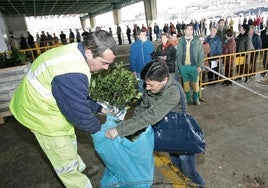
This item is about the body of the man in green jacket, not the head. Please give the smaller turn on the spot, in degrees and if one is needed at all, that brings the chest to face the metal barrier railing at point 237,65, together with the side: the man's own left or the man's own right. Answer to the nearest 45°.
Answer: approximately 135° to the man's own left

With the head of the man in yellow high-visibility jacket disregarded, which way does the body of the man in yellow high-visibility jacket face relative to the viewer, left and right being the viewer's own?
facing to the right of the viewer

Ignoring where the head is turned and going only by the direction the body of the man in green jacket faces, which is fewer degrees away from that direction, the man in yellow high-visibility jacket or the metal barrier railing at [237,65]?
the man in yellow high-visibility jacket

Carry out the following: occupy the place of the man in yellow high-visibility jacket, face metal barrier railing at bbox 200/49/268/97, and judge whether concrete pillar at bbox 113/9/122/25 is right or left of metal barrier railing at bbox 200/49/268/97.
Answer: left

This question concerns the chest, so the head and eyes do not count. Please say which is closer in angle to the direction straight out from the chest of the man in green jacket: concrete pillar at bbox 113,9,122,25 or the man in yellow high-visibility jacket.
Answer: the man in yellow high-visibility jacket

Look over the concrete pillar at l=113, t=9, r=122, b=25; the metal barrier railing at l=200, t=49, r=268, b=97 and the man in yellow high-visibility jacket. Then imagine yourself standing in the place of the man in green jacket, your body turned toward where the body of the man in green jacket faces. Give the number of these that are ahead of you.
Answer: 1

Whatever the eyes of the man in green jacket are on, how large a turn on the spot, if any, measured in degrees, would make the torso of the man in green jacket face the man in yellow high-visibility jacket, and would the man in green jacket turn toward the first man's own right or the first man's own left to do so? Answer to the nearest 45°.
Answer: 0° — they already face them

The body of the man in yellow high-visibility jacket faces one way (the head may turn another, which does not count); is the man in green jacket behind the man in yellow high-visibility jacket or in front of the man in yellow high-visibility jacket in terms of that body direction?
in front

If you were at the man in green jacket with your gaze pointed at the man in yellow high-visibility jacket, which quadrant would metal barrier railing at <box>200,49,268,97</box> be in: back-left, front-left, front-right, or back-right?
back-left

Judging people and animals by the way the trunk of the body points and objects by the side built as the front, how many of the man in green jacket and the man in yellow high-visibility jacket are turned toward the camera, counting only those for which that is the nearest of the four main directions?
1

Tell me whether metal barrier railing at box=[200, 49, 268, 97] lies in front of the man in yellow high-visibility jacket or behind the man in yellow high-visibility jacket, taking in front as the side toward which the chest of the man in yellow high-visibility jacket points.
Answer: in front

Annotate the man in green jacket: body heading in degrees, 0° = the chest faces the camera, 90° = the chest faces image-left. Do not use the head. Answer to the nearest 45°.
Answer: approximately 0°

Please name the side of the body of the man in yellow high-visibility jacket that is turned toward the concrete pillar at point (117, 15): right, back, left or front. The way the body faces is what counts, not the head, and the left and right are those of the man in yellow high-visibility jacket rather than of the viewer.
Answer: left
